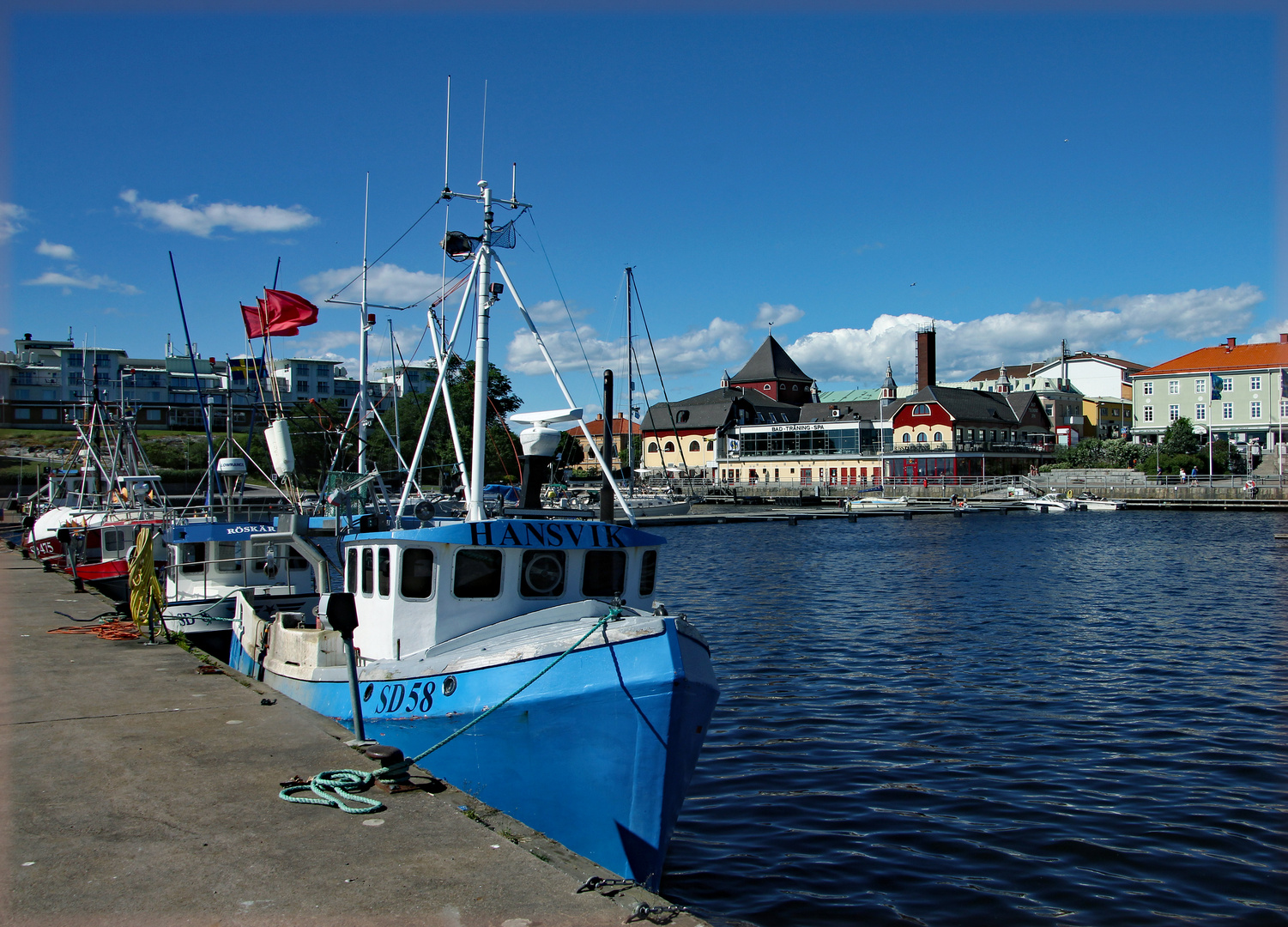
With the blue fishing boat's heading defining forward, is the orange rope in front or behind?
behind

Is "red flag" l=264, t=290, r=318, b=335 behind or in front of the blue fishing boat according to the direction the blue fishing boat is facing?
behind

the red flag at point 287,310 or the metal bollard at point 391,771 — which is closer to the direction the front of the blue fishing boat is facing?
the metal bollard

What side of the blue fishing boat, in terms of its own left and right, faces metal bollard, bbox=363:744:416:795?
right

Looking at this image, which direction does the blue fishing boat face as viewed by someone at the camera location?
facing the viewer and to the right of the viewer
